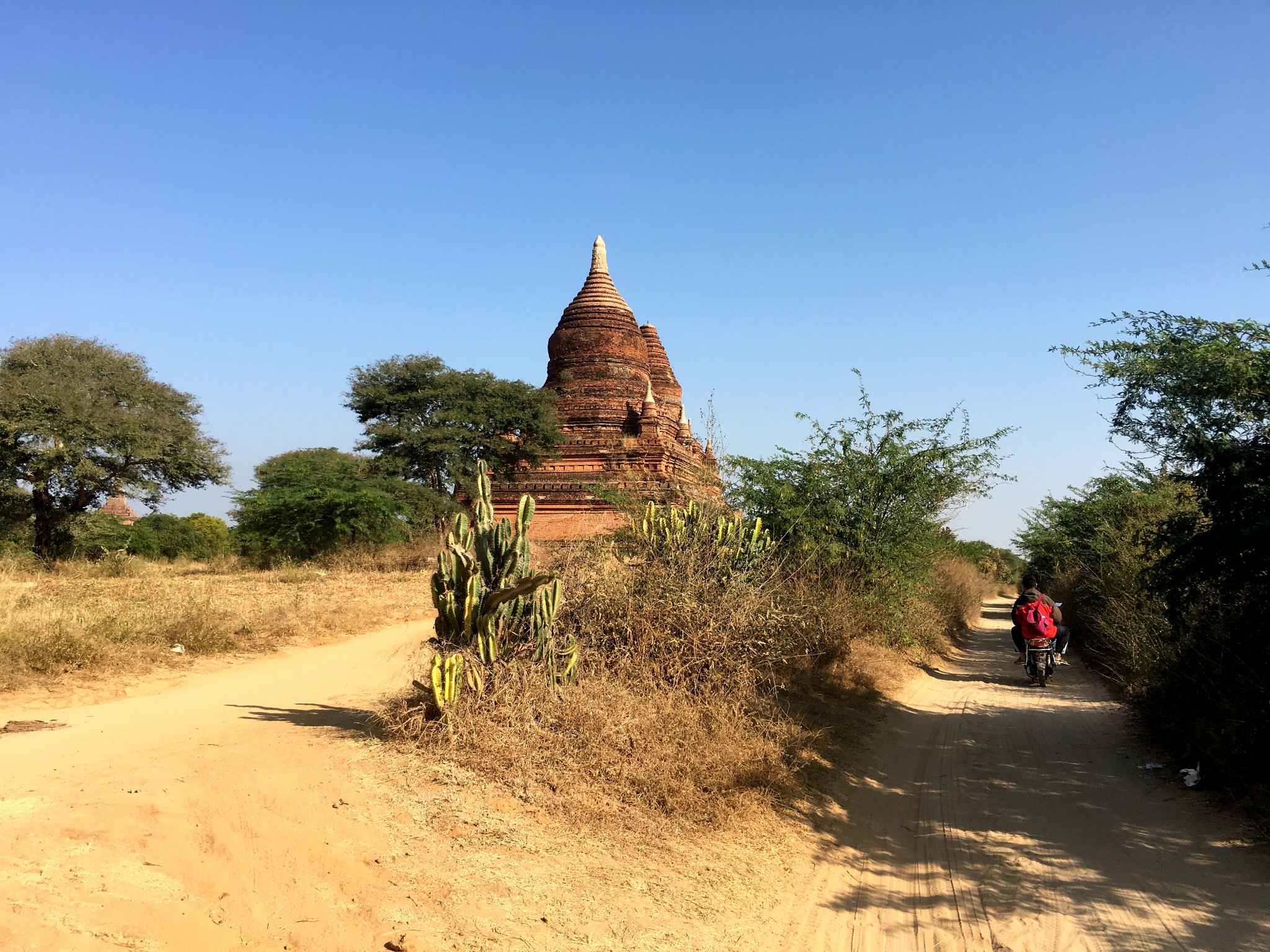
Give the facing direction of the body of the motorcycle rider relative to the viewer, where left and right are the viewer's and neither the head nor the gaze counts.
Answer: facing away from the viewer

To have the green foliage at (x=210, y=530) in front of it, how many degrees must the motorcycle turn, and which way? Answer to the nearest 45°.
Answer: approximately 45° to its left

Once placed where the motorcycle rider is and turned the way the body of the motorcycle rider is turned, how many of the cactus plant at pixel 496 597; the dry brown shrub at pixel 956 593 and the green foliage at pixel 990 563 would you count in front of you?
2

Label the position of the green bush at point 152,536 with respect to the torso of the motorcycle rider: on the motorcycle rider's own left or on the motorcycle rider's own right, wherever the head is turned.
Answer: on the motorcycle rider's own left

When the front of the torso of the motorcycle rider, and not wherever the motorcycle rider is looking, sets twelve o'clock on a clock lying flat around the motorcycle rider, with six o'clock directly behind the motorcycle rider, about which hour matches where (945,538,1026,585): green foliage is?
The green foliage is roughly at 12 o'clock from the motorcycle rider.

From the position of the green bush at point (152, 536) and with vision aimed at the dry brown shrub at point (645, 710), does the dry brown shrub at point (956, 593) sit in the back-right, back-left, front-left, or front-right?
front-left

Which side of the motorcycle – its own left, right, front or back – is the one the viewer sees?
back

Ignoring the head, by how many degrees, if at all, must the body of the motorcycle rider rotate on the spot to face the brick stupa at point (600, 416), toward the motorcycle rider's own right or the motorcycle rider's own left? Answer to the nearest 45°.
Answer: approximately 45° to the motorcycle rider's own left

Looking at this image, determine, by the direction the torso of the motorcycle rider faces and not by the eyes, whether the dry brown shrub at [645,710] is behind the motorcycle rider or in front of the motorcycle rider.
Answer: behind

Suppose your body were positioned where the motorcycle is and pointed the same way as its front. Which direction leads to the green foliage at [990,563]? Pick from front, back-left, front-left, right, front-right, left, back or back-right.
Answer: front

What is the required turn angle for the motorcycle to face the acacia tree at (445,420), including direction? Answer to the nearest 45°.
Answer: approximately 45° to its left

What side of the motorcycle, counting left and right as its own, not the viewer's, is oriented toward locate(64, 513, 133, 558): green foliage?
left

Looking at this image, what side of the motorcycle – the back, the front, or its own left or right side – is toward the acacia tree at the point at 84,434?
left
